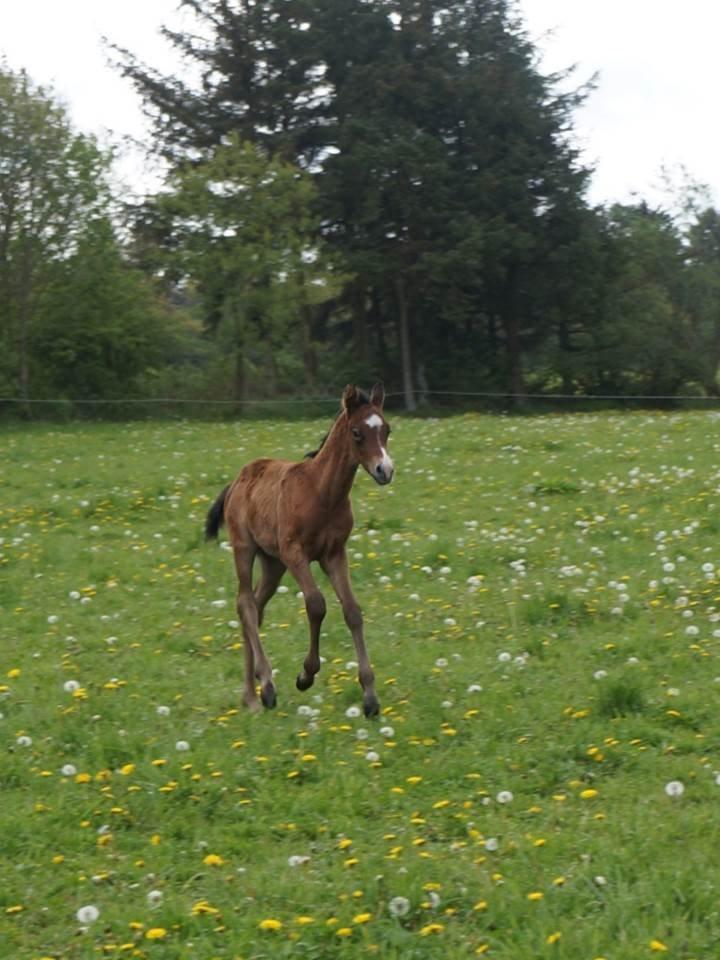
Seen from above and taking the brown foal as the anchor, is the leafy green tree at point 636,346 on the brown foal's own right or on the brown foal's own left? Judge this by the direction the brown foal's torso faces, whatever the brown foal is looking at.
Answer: on the brown foal's own left

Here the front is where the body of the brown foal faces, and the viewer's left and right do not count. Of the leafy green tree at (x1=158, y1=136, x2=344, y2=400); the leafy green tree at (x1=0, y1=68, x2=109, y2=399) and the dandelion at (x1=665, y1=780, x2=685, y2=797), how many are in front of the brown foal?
1

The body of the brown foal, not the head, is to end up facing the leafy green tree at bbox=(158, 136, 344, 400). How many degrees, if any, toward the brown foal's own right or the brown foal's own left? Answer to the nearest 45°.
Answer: approximately 135° to the brown foal's own left

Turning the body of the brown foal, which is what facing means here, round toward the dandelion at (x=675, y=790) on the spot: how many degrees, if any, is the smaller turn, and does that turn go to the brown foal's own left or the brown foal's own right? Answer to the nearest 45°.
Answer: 0° — it already faces it

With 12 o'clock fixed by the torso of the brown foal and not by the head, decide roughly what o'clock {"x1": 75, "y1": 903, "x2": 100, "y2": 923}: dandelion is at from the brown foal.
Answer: The dandelion is roughly at 2 o'clock from the brown foal.

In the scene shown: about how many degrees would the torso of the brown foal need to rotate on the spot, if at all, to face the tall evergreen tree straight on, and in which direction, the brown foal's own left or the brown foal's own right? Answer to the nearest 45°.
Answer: approximately 135° to the brown foal's own left

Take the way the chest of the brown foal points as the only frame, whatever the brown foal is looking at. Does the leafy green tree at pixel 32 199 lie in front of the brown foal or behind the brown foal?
behind

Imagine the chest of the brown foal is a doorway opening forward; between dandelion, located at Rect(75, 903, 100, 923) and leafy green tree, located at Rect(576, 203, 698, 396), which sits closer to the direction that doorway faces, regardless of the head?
the dandelion

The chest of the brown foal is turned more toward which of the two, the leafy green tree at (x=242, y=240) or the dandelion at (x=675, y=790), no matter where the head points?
the dandelion

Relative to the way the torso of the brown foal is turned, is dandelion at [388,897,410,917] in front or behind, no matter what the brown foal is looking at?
in front

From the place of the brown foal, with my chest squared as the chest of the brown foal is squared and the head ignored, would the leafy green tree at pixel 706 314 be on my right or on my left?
on my left

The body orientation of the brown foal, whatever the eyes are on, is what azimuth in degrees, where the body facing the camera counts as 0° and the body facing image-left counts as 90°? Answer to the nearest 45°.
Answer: approximately 315°

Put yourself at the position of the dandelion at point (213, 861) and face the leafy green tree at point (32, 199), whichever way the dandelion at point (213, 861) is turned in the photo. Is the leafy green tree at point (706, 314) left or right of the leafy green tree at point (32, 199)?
right

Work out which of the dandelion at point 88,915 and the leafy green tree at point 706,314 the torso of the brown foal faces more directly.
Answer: the dandelion

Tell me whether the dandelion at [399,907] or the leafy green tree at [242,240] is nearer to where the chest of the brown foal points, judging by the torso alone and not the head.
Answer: the dandelion

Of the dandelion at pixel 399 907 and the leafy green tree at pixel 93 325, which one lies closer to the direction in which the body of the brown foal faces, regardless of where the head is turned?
the dandelion
